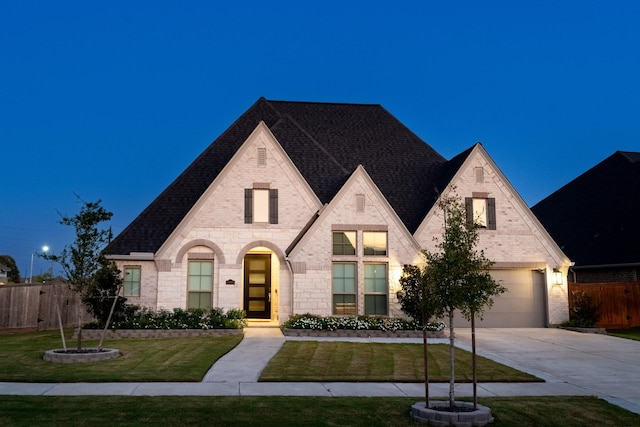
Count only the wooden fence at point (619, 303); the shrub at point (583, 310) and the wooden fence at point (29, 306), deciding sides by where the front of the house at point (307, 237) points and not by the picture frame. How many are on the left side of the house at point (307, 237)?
2

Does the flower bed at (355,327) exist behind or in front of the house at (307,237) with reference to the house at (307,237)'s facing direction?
in front

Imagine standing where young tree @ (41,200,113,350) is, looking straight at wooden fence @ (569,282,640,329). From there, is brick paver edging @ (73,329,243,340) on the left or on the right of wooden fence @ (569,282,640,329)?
left

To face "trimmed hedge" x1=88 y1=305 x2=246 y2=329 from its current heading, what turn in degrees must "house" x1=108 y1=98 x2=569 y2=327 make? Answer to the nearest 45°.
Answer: approximately 45° to its right

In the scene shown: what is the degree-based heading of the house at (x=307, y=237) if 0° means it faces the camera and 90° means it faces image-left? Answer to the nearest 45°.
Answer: approximately 0°

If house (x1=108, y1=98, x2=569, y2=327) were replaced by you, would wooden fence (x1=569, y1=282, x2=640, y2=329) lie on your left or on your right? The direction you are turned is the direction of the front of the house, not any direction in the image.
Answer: on your left

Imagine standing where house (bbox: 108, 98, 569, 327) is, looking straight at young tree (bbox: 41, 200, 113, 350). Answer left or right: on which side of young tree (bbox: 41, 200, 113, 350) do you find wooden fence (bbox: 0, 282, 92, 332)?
right

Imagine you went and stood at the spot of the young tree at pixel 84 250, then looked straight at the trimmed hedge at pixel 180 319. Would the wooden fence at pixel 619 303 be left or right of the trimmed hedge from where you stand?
right

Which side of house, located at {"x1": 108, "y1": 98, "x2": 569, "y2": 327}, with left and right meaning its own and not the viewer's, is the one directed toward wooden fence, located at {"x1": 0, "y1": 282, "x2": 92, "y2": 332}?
right

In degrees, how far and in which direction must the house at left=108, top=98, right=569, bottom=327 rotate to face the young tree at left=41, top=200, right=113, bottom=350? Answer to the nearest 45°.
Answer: approximately 45° to its right

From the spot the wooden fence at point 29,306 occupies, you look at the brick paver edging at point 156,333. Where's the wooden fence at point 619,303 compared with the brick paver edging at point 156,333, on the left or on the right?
left

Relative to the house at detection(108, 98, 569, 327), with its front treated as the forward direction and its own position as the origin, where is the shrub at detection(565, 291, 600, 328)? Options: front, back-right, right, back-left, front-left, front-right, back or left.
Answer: left
